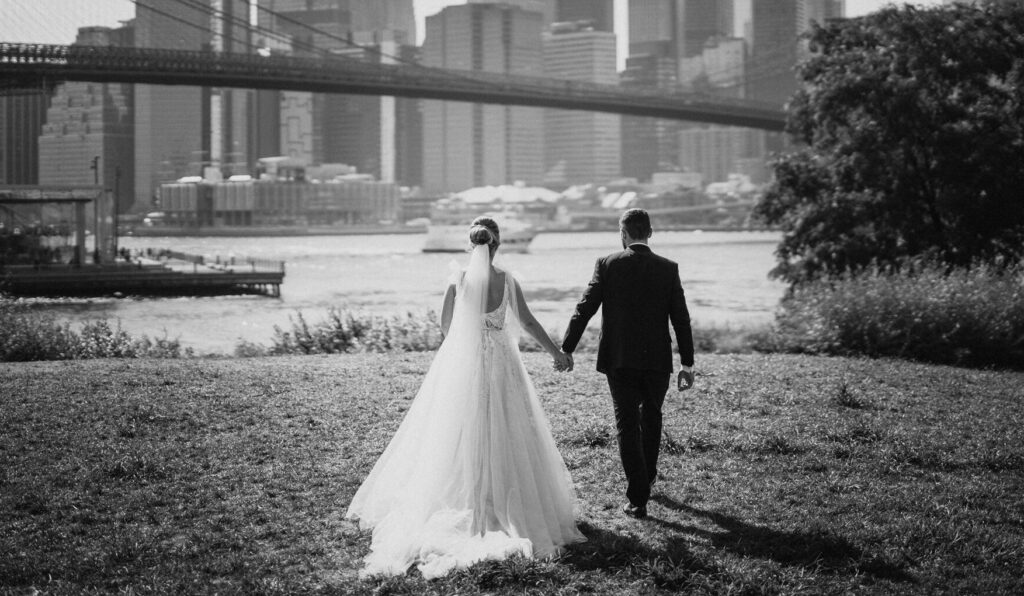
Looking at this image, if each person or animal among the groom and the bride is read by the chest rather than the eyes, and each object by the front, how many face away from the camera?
2

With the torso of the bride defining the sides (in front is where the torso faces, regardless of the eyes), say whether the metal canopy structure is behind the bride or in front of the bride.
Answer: in front

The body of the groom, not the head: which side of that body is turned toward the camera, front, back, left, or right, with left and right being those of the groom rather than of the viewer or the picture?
back

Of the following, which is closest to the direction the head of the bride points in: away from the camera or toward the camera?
away from the camera

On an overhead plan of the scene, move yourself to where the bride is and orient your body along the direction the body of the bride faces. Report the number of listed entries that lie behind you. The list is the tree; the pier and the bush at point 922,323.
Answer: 0

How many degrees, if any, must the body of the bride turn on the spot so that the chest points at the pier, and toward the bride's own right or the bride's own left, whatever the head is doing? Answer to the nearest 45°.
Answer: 0° — they already face it

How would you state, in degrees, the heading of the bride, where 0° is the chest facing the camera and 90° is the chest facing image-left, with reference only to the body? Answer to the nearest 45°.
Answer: approximately 180°

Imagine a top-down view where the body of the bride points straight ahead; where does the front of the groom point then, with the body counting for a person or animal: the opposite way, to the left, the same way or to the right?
the same way

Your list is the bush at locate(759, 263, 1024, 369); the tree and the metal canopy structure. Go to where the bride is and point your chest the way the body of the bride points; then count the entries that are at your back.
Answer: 0

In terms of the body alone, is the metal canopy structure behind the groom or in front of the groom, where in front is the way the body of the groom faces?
in front
